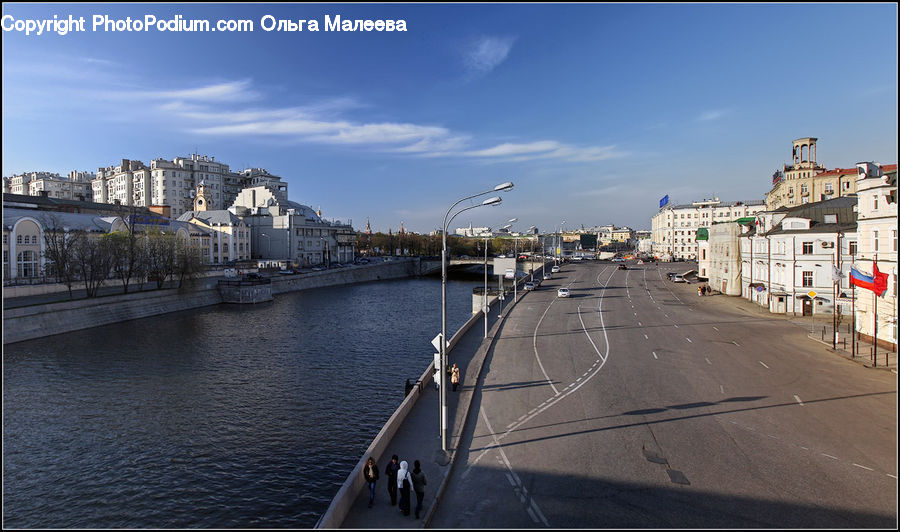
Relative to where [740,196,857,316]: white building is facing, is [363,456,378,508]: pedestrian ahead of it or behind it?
ahead

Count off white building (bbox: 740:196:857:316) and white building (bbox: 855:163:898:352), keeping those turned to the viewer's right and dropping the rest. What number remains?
0

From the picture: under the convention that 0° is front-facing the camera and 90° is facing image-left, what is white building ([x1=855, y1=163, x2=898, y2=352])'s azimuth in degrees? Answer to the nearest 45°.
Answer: approximately 45°

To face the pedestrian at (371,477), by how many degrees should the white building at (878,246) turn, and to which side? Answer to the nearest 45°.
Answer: approximately 45° to its left

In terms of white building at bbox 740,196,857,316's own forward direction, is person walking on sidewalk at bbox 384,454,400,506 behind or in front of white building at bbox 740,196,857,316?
in front

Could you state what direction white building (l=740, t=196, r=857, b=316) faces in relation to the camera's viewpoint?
facing the viewer and to the left of the viewer

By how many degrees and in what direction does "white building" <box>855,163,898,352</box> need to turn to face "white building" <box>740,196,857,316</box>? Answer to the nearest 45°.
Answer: approximately 135° to its right

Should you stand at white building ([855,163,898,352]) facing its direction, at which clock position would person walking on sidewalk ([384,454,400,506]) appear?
The person walking on sidewalk is roughly at 11 o'clock from the white building.
